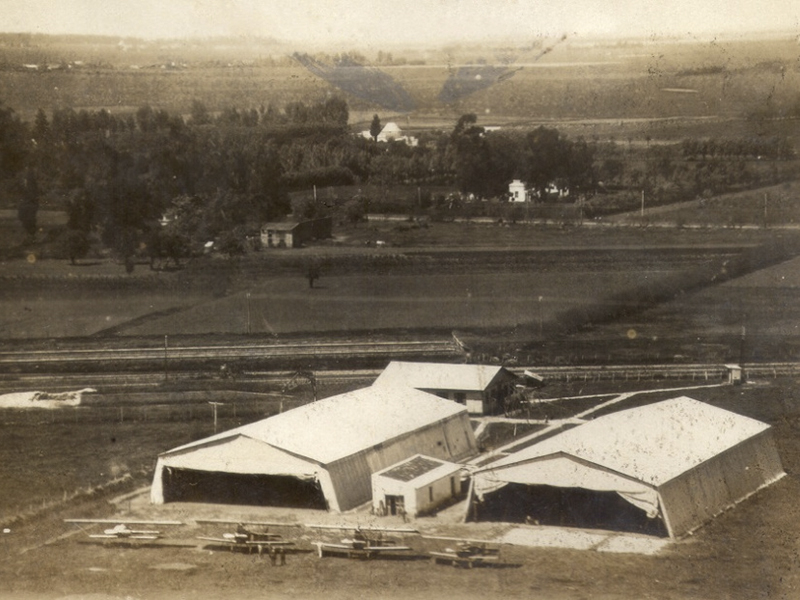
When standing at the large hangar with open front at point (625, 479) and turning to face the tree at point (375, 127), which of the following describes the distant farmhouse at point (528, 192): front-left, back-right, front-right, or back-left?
front-right

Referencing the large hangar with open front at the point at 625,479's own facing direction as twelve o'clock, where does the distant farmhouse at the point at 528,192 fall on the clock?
The distant farmhouse is roughly at 4 o'clock from the large hangar with open front.

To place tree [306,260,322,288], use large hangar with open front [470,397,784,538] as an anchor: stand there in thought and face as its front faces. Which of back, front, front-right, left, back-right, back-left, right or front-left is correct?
right

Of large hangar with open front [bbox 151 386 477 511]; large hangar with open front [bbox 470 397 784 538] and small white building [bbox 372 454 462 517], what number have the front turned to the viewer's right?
0

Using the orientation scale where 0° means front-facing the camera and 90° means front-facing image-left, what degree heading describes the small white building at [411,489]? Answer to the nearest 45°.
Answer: approximately 45°

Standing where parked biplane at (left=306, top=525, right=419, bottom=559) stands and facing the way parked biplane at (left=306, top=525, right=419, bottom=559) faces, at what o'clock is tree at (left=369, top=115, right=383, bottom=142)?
The tree is roughly at 6 o'clock from the parked biplane.

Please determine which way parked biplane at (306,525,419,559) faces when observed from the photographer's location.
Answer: facing the viewer

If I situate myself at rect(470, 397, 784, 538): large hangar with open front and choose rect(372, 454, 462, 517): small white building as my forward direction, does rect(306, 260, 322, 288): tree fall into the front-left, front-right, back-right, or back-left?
front-right

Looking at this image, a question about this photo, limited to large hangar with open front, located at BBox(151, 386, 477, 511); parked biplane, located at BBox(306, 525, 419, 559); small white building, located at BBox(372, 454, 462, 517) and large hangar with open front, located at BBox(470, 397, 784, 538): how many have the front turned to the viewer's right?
0

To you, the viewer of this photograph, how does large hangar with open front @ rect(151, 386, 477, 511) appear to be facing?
facing the viewer and to the left of the viewer

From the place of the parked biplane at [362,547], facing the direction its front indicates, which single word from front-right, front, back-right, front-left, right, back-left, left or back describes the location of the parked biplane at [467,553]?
left

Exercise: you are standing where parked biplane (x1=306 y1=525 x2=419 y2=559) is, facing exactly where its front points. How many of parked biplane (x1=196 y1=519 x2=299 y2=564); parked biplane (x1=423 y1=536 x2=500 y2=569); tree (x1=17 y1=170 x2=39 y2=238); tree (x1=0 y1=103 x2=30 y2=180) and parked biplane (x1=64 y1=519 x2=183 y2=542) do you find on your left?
1

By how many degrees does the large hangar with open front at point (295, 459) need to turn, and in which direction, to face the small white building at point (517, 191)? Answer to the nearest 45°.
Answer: approximately 180°

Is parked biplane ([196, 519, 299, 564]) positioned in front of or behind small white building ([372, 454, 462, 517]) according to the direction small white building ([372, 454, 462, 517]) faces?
in front

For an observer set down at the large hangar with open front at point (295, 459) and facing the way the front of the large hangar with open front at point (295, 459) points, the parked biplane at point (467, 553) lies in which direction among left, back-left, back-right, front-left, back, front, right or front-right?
left

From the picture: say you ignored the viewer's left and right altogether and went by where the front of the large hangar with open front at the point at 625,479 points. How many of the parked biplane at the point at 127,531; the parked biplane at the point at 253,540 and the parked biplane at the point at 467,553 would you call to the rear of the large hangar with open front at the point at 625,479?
0

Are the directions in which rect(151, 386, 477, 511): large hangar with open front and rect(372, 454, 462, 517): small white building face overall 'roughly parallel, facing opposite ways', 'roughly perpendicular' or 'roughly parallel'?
roughly parallel

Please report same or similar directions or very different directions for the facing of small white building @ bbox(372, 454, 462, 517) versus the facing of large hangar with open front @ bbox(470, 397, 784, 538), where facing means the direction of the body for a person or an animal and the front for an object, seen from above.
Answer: same or similar directions
